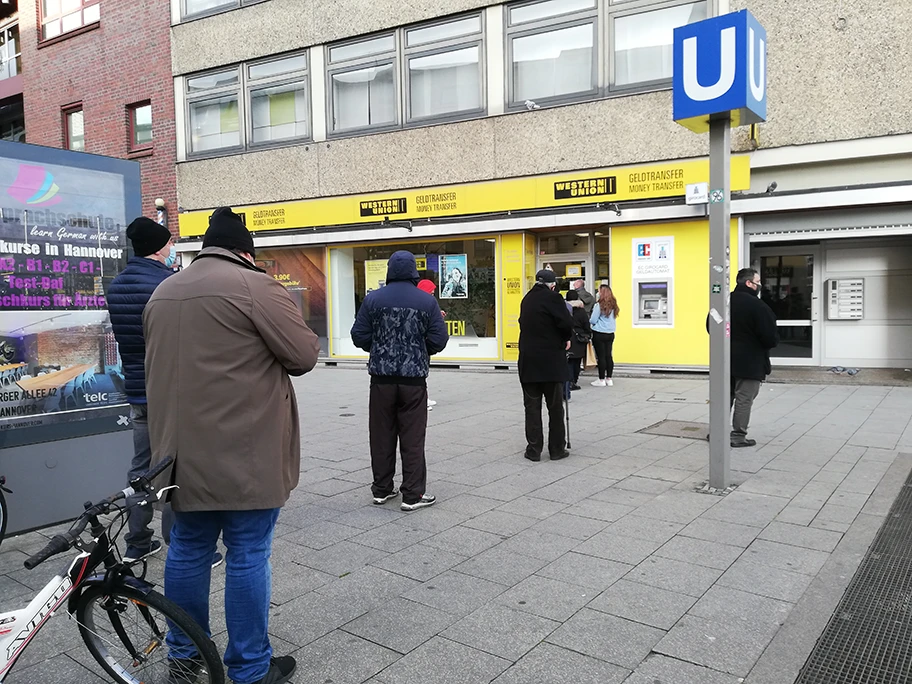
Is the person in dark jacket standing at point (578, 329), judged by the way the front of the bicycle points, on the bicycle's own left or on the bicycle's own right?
on the bicycle's own left

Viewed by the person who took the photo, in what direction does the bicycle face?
facing the viewer and to the right of the viewer

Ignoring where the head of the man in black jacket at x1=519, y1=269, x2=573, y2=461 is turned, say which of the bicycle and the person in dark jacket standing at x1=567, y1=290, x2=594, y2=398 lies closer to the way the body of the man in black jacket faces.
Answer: the person in dark jacket standing

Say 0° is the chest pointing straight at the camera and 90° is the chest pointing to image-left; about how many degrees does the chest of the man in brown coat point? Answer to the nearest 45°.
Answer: approximately 225°

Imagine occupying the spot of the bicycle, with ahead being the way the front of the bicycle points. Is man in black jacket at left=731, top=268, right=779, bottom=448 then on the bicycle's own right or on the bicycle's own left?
on the bicycle's own left

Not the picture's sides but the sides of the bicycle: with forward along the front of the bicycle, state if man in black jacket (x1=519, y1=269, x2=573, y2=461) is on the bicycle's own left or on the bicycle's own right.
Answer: on the bicycle's own left

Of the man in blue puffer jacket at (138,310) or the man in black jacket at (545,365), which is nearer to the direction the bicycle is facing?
the man in black jacket

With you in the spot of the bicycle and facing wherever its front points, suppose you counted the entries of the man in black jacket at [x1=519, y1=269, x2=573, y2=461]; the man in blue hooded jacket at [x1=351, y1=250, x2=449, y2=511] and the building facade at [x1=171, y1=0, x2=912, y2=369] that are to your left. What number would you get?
3

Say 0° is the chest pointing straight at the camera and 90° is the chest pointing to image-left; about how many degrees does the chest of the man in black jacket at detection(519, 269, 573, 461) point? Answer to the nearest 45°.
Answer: approximately 225°

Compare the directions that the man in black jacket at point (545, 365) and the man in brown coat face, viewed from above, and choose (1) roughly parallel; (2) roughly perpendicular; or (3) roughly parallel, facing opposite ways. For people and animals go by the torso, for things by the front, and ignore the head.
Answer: roughly parallel

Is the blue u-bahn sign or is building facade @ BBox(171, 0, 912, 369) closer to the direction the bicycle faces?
the blue u-bahn sign

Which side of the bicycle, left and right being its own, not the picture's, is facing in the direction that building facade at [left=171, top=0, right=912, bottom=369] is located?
left

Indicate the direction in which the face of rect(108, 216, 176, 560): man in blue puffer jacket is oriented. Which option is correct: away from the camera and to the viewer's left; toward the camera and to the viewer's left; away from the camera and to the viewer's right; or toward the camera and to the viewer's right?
away from the camera and to the viewer's right

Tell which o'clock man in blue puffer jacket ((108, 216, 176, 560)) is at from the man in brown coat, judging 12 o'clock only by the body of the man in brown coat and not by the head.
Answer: The man in blue puffer jacket is roughly at 10 o'clock from the man in brown coat.

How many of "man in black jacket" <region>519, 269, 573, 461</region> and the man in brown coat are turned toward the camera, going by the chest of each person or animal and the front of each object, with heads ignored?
0

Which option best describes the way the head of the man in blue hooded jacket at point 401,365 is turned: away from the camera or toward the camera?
away from the camera
